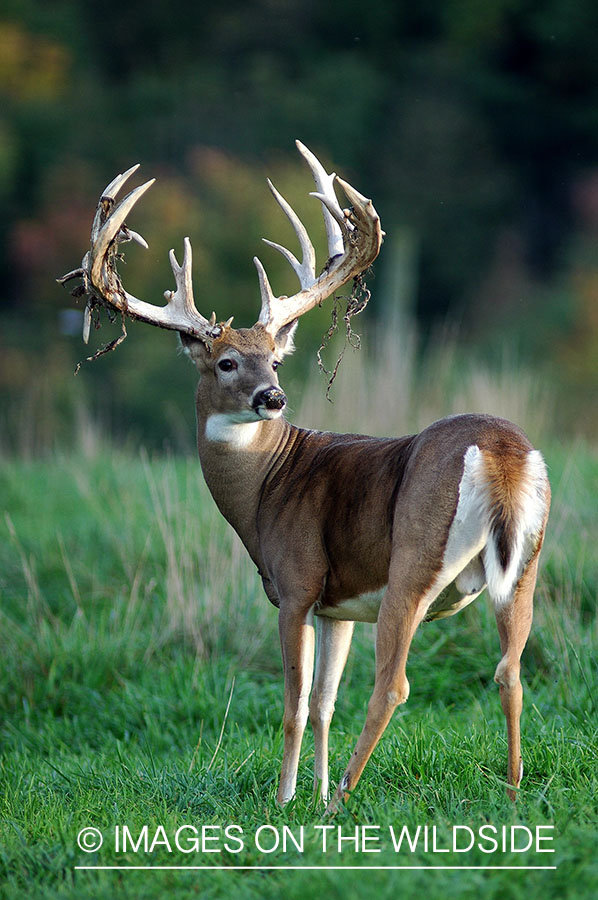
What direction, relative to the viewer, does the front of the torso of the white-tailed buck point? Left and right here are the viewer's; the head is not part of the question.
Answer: facing away from the viewer and to the left of the viewer
